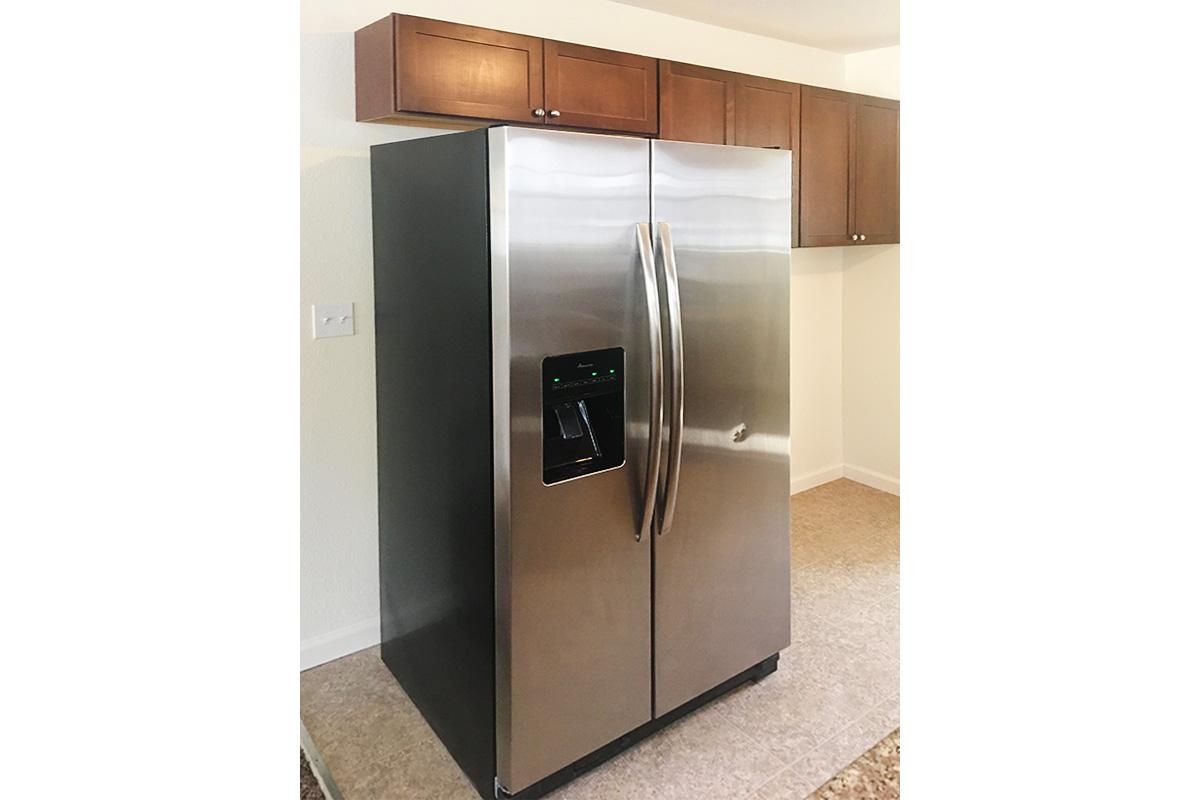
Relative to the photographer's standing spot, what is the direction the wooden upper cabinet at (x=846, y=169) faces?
facing the viewer and to the right of the viewer

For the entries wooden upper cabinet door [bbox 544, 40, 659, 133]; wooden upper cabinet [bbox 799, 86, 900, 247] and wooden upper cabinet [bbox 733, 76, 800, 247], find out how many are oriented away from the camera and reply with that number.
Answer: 0

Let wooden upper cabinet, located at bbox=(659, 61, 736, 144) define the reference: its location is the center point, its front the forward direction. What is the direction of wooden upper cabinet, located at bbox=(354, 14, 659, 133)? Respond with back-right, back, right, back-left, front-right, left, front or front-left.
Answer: right

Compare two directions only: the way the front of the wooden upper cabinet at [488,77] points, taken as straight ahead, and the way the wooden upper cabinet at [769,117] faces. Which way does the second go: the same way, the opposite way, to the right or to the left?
the same way

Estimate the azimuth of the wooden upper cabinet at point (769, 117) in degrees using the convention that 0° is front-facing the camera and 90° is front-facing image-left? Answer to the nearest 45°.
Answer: approximately 315°

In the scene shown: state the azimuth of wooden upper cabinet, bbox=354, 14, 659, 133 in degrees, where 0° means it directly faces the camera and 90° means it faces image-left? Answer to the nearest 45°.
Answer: approximately 315°

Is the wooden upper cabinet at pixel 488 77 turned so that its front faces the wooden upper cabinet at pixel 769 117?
no

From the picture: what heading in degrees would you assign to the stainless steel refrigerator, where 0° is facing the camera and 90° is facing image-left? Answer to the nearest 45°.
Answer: approximately 315°

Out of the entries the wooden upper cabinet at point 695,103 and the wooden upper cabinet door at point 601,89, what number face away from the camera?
0

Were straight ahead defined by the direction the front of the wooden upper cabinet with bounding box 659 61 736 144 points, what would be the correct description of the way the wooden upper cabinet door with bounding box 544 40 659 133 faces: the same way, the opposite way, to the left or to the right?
the same way

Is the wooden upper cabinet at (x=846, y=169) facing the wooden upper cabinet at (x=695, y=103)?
no

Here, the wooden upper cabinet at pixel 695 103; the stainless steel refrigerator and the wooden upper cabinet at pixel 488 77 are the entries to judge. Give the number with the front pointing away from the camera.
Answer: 0

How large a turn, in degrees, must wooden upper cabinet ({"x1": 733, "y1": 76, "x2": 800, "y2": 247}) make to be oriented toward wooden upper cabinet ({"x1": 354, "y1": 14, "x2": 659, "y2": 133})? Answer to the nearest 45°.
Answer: approximately 90° to its right

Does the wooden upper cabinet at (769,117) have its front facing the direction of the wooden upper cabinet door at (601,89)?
no

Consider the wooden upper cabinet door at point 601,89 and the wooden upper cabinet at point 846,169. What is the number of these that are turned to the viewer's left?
0
